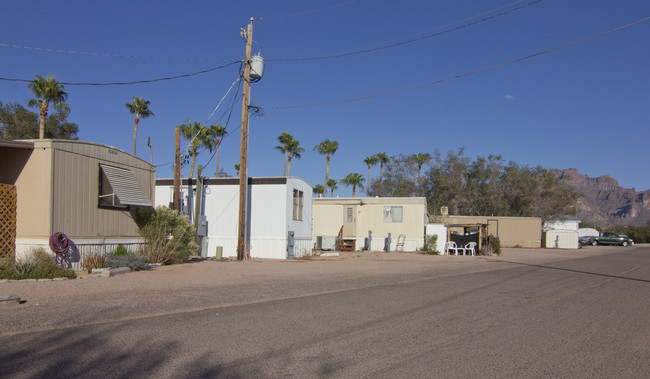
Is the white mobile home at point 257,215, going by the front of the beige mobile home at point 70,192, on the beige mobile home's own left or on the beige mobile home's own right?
on the beige mobile home's own left

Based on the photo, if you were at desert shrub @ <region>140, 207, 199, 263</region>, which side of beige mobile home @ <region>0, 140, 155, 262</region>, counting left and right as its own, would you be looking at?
left

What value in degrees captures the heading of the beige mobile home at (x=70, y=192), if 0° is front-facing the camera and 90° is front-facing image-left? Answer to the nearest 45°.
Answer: approximately 315°
